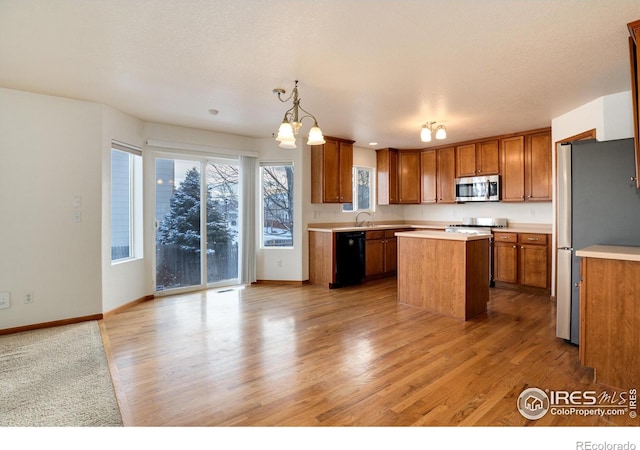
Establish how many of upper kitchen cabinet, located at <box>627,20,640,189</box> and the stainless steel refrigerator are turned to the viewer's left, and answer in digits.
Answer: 2

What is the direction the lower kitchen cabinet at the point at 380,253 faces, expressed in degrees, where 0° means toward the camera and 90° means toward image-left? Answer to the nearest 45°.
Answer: approximately 315°

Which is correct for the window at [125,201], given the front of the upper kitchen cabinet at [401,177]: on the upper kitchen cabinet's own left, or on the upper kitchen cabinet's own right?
on the upper kitchen cabinet's own right

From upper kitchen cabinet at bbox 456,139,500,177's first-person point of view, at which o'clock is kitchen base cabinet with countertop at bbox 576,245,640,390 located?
The kitchen base cabinet with countertop is roughly at 10 o'clock from the upper kitchen cabinet.

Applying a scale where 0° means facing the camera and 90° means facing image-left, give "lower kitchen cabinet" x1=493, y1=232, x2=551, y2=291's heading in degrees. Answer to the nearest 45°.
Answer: approximately 45°

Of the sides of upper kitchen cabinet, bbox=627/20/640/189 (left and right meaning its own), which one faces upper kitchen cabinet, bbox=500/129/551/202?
right

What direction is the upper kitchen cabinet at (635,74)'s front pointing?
to the viewer's left

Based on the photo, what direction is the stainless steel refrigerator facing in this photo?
to the viewer's left
